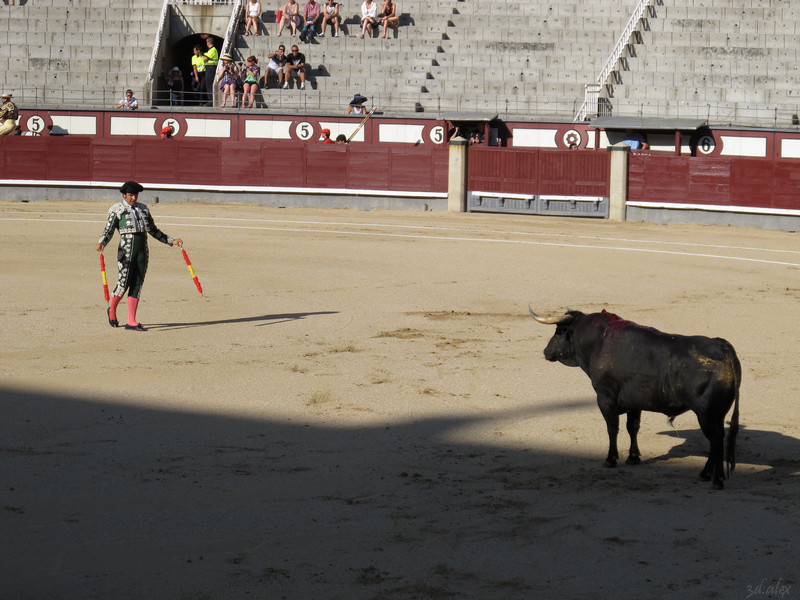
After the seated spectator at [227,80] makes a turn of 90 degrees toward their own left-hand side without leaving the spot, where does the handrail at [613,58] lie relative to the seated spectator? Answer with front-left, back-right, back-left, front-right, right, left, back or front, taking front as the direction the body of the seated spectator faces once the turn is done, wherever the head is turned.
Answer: front

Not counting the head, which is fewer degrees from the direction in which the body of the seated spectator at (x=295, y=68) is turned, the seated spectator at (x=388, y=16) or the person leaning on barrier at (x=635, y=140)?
the person leaning on barrier

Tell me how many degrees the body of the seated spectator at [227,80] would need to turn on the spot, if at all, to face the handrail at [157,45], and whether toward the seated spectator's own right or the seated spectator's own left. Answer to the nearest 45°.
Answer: approximately 135° to the seated spectator's own right

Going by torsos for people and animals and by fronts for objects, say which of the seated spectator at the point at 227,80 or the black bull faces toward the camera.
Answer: the seated spectator

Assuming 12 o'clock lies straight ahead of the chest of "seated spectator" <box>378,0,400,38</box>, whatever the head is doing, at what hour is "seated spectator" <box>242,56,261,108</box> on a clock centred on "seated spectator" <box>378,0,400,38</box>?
"seated spectator" <box>242,56,261,108</box> is roughly at 2 o'clock from "seated spectator" <box>378,0,400,38</box>.

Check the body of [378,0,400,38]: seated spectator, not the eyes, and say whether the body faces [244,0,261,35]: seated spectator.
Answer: no

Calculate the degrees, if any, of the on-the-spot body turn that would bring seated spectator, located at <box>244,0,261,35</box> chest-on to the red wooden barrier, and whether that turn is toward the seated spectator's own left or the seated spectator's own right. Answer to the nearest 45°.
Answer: approximately 45° to the seated spectator's own left

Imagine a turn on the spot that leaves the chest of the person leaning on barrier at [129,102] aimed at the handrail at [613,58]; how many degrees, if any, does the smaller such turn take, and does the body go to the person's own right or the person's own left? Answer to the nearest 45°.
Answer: approximately 90° to the person's own left

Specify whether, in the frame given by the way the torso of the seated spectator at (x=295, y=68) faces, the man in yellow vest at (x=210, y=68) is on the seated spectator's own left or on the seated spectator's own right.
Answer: on the seated spectator's own right

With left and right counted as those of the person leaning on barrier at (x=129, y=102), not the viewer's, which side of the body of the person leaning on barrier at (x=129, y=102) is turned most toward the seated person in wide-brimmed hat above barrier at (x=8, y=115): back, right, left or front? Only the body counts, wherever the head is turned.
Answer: right

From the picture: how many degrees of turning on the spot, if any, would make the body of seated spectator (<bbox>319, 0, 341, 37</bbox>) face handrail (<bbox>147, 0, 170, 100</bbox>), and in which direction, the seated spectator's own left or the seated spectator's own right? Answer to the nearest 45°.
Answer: approximately 90° to the seated spectator's own right

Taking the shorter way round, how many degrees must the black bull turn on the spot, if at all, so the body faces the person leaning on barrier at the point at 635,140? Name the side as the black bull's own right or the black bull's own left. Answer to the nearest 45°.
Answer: approximately 45° to the black bull's own right

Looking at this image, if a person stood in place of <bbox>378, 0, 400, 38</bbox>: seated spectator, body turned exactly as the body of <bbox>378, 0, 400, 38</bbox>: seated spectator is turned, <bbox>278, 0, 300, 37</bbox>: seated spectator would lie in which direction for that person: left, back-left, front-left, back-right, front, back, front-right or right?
right

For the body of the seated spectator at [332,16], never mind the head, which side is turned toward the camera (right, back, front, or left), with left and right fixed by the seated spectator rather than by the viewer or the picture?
front

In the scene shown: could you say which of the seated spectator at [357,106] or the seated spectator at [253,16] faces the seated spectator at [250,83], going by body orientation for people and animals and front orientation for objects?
the seated spectator at [253,16]

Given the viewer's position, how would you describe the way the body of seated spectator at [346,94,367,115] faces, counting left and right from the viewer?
facing the viewer

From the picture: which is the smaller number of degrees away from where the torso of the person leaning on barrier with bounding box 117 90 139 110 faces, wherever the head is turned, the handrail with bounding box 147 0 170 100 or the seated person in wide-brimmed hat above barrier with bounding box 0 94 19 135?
the seated person in wide-brimmed hat above barrier

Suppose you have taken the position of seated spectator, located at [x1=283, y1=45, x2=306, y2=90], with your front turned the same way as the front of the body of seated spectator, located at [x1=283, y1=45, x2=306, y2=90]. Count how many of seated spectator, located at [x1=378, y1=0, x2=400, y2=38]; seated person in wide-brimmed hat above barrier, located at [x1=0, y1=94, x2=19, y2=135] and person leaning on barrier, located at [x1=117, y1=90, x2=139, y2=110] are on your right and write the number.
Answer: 2

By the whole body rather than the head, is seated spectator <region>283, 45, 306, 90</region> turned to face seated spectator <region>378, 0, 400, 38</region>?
no

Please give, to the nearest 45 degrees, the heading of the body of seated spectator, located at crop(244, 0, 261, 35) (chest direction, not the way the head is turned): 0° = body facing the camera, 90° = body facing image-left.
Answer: approximately 0°
